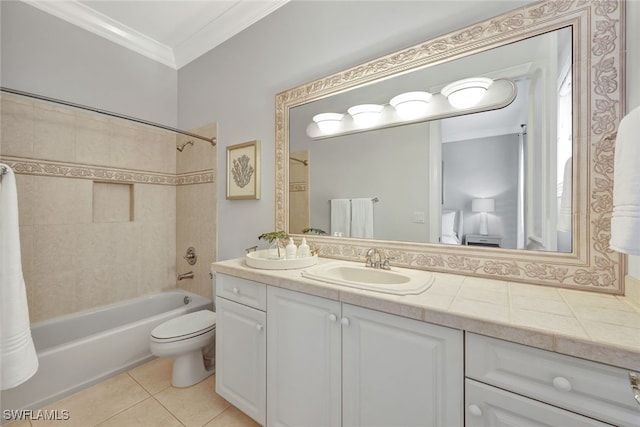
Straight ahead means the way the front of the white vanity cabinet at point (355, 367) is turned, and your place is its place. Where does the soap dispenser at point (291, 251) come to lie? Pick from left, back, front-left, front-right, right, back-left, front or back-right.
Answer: right

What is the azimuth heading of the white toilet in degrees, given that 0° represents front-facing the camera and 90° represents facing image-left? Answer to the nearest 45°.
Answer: approximately 45°

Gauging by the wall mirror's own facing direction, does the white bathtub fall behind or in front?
in front

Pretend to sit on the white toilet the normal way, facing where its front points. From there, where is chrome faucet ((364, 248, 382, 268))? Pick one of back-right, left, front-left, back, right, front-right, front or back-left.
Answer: left

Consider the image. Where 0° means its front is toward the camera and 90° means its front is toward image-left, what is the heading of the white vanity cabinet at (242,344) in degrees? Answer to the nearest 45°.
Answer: approximately 45°

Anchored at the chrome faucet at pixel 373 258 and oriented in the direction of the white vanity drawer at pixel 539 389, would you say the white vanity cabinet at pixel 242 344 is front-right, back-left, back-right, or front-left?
back-right

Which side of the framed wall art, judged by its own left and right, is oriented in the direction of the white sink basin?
left

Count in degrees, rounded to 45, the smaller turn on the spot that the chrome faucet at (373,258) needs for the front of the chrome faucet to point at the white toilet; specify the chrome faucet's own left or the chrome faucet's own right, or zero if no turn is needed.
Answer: approximately 45° to the chrome faucet's own right

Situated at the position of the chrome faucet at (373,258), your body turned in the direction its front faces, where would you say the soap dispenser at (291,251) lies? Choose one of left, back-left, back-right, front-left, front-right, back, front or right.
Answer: front-right
